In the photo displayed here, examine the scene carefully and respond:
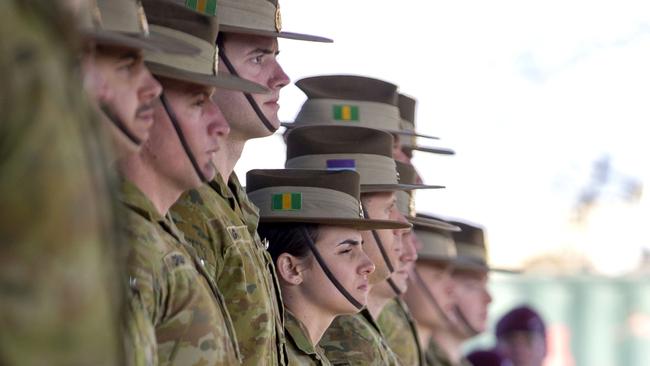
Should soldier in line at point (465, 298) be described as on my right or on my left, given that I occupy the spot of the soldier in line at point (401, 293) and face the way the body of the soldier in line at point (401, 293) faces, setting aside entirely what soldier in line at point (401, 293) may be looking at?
on my left

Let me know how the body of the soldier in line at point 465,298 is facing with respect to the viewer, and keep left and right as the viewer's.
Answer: facing to the right of the viewer

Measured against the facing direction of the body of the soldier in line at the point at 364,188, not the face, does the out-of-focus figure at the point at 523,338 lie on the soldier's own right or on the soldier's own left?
on the soldier's own left

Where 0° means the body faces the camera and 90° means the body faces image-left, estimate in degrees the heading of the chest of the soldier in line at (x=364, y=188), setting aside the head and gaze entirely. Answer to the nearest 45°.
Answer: approximately 270°

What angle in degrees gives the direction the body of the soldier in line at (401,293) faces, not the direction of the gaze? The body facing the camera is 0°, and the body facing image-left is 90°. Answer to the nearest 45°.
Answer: approximately 270°

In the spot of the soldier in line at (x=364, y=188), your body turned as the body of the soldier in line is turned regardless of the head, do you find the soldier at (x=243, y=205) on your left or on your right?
on your right

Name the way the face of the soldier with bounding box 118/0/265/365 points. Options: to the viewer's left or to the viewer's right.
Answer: to the viewer's right

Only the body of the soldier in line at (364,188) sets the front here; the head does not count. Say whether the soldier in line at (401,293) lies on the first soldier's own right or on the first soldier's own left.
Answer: on the first soldier's own left

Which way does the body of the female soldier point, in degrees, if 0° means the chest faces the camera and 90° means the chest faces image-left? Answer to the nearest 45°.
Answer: approximately 270°

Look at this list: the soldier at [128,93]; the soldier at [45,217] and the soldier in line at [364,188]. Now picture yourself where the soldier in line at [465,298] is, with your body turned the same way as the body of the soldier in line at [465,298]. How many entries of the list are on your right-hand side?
3

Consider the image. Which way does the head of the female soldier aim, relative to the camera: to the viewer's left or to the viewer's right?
to the viewer's right

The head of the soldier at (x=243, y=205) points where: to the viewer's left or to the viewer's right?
to the viewer's right
